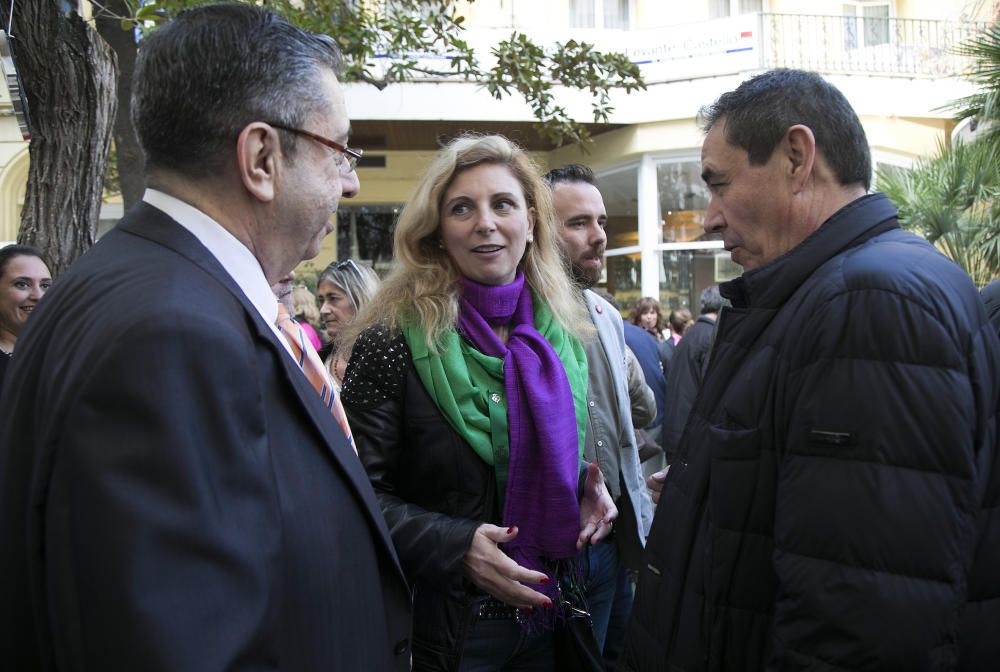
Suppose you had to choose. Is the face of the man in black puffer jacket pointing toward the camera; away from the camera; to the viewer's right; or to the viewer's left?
to the viewer's left

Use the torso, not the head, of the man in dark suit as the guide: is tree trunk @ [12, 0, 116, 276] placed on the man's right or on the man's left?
on the man's left

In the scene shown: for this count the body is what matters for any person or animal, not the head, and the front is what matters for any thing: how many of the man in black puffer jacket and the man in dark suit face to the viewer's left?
1

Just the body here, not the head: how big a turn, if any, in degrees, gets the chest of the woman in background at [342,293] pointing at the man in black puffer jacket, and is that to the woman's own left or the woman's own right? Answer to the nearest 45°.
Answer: approximately 45° to the woman's own left

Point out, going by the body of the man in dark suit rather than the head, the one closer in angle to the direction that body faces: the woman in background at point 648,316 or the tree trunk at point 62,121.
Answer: the woman in background

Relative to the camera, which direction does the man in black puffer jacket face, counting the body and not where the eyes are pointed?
to the viewer's left

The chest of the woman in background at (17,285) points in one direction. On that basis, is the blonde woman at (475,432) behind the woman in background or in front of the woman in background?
in front

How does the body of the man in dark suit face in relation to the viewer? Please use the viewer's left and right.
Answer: facing to the right of the viewer

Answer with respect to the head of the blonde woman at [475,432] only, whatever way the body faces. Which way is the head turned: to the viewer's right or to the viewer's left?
to the viewer's left
